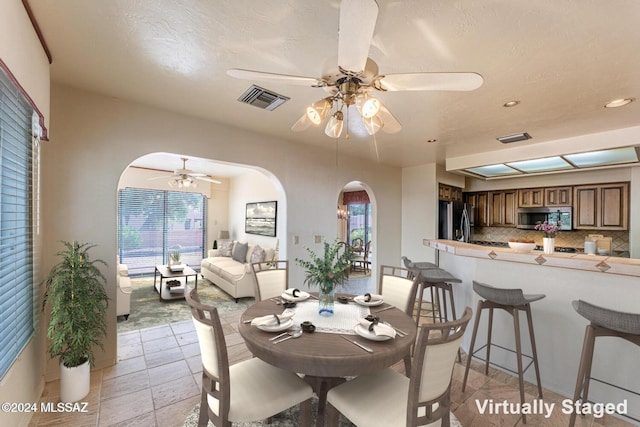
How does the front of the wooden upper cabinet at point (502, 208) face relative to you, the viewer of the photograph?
facing the viewer

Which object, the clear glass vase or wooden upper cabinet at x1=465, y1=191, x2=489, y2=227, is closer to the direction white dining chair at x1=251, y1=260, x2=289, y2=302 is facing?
the clear glass vase

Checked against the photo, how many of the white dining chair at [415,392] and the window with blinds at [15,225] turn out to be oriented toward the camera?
0

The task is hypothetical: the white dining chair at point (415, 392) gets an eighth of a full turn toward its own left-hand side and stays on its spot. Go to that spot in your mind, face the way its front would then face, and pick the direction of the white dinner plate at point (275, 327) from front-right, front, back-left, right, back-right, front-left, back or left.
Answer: front

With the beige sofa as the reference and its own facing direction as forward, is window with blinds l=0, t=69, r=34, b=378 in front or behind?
in front

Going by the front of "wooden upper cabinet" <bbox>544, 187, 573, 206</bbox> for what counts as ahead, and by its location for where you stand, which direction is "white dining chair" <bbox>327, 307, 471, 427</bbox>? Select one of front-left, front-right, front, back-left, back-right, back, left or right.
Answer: front

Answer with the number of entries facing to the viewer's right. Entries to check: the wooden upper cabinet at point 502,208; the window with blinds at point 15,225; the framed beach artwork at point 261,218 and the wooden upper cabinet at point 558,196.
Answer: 1

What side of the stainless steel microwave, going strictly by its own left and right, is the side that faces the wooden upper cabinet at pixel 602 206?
left

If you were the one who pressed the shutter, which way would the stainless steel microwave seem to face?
facing the viewer

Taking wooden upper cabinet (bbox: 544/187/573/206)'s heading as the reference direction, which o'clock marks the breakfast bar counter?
The breakfast bar counter is roughly at 12 o'clock from the wooden upper cabinet.

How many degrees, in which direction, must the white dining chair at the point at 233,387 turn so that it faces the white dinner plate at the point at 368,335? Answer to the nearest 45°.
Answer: approximately 45° to its right

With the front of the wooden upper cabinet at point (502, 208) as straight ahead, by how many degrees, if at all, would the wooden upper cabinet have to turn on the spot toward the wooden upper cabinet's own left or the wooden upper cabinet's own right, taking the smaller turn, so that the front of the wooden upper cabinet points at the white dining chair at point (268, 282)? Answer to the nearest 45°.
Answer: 0° — it already faces it

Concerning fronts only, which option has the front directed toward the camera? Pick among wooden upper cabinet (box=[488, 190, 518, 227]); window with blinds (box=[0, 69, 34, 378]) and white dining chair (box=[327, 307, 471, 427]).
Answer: the wooden upper cabinet

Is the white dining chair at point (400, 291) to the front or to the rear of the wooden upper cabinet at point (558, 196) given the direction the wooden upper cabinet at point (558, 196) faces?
to the front

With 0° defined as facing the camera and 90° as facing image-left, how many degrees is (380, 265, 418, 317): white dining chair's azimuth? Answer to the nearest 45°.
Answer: approximately 45°
